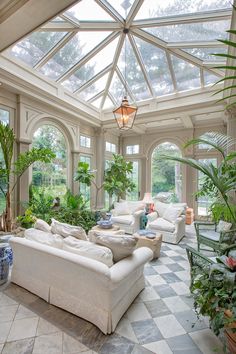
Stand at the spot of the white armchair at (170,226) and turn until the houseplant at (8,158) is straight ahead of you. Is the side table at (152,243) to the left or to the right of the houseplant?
left

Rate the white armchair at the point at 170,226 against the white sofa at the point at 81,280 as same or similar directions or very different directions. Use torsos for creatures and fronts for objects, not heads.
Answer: very different directions

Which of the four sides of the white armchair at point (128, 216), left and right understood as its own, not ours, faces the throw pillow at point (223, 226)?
left

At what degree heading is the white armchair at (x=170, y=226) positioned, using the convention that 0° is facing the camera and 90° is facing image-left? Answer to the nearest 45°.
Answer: approximately 45°

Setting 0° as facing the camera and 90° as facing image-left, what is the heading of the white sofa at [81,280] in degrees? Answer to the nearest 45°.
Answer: approximately 225°
